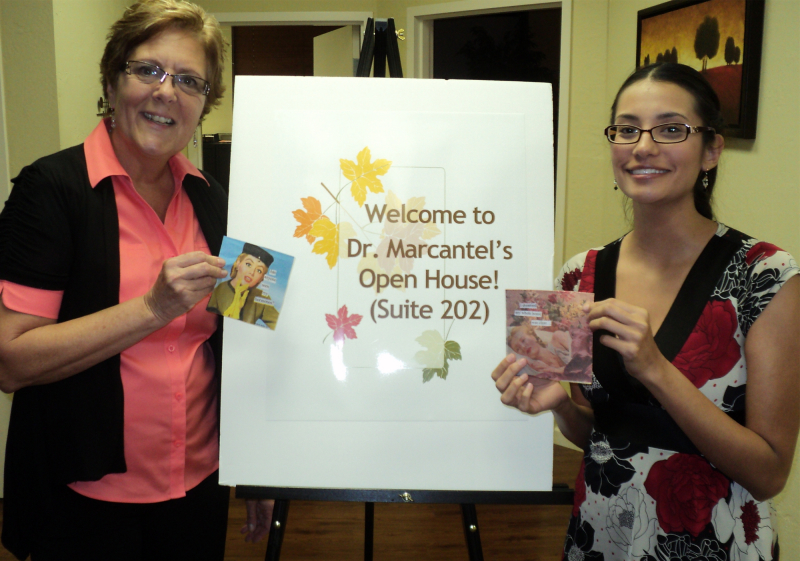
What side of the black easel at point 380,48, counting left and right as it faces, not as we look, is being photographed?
front

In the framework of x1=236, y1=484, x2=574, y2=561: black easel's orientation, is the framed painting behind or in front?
behind

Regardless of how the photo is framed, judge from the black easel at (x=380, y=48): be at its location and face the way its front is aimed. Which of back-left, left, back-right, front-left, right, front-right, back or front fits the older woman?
front-right

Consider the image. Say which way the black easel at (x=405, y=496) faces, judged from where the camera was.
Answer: facing the viewer

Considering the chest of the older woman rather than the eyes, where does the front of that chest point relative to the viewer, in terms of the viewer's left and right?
facing the viewer and to the right of the viewer

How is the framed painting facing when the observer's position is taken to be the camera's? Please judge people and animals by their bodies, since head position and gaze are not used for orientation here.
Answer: facing the viewer and to the left of the viewer

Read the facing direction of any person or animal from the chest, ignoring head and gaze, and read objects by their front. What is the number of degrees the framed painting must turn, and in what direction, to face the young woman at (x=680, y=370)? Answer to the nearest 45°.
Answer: approximately 45° to its left

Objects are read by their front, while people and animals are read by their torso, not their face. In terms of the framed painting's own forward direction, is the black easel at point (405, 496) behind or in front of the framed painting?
in front

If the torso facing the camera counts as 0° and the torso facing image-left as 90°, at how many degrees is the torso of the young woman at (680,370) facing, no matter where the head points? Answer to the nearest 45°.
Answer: approximately 45°

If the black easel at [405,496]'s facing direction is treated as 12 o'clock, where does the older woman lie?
The older woman is roughly at 3 o'clock from the black easel.

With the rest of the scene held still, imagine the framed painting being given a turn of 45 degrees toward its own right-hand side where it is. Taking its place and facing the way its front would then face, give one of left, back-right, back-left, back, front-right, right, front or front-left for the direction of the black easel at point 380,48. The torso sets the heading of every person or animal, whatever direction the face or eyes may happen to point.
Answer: front-left
